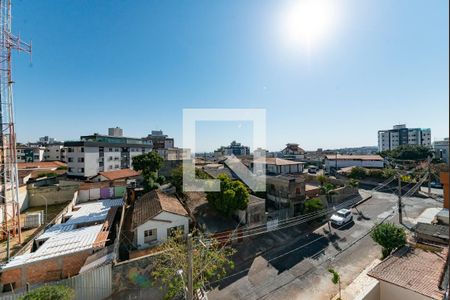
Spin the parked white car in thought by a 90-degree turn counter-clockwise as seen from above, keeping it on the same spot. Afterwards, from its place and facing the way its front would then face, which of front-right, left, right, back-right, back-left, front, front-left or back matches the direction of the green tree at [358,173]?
back-left

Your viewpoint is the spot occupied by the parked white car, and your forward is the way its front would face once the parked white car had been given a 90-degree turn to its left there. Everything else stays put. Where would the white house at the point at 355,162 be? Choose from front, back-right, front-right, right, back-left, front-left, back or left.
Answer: back-left

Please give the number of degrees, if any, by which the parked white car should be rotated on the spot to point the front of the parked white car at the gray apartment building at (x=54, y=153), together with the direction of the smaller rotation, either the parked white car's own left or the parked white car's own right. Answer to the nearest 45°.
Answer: approximately 45° to the parked white car's own right

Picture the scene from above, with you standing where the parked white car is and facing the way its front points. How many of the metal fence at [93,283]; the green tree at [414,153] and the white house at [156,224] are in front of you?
2

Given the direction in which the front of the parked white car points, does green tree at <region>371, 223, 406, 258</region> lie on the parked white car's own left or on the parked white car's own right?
on the parked white car's own left

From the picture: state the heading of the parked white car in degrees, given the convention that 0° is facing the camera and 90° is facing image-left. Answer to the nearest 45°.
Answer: approximately 45°

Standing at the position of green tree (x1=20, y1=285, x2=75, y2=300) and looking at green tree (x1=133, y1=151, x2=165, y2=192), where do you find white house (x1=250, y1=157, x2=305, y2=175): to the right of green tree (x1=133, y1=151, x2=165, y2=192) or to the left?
right

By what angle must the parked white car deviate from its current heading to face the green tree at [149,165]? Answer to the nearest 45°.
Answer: approximately 45° to its right

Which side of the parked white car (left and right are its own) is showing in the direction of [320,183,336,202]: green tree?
right

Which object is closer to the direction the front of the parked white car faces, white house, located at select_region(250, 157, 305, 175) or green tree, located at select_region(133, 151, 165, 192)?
the green tree
